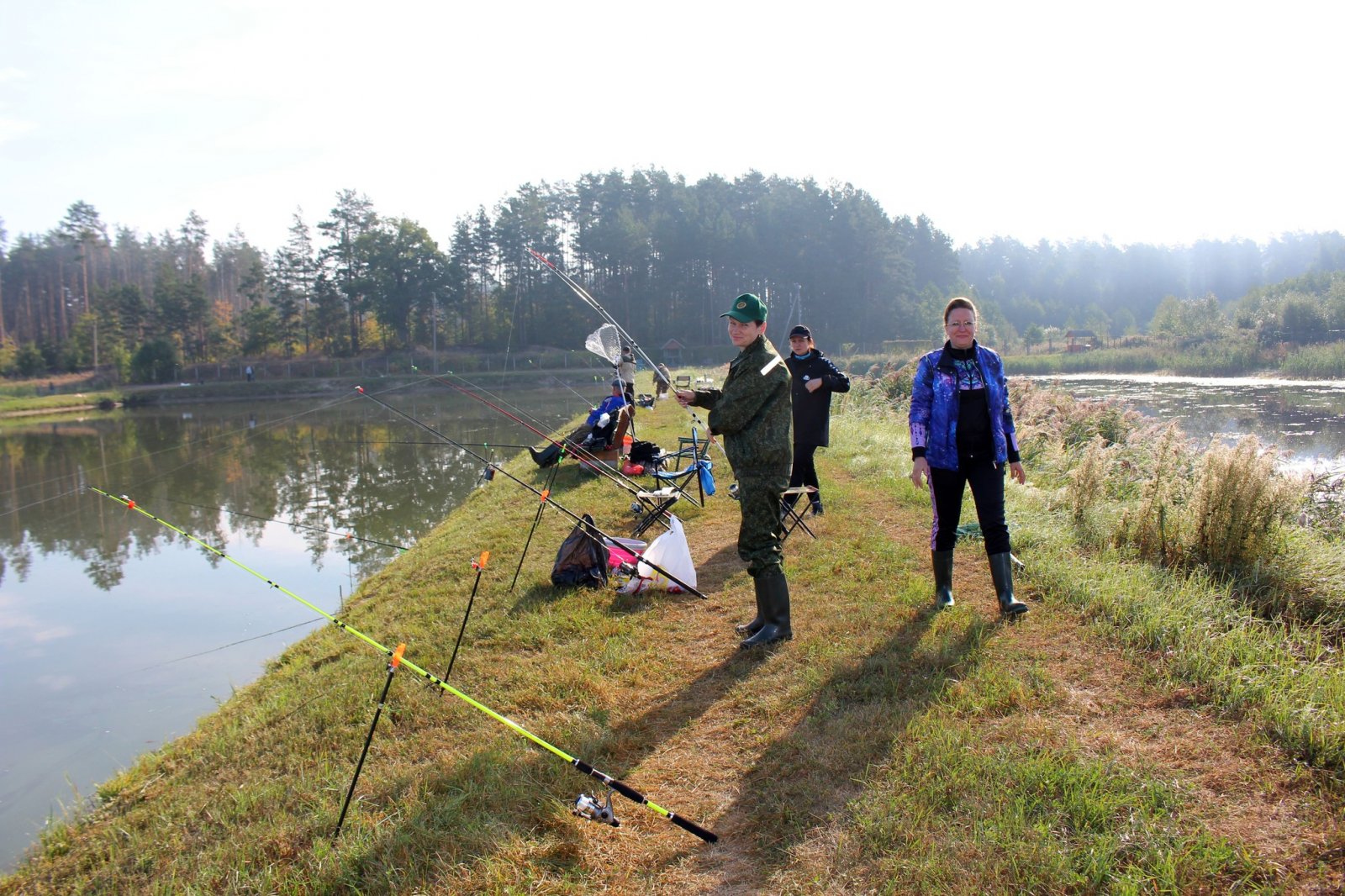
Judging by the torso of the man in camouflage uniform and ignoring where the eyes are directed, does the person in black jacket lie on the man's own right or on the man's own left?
on the man's own right

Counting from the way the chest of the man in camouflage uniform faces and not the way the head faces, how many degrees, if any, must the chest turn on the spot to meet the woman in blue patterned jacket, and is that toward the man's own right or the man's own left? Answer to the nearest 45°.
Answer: approximately 180°

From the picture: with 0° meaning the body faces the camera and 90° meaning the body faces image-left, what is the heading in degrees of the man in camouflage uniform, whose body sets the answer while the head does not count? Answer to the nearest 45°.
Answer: approximately 90°

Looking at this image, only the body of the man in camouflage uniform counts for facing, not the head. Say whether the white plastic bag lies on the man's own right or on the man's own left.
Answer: on the man's own right

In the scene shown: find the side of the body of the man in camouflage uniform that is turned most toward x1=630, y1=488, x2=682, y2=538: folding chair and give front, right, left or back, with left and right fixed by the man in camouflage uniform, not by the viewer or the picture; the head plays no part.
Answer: right

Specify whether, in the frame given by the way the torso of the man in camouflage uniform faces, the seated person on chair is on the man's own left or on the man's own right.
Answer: on the man's own right
